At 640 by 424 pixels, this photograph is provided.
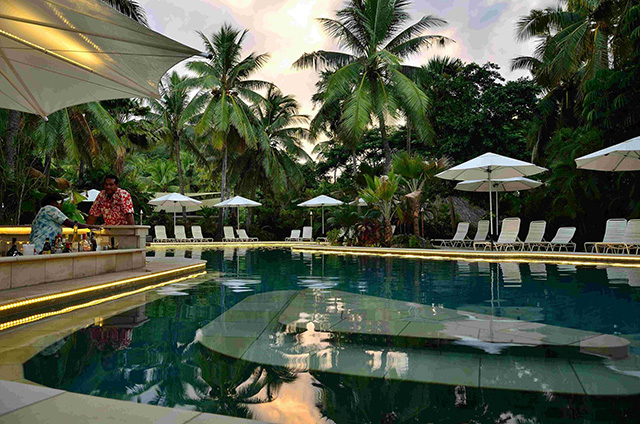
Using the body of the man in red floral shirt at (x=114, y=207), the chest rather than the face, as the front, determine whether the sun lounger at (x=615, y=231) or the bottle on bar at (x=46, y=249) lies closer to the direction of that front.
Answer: the bottle on bar

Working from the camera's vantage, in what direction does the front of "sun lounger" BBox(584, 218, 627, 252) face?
facing the viewer and to the left of the viewer

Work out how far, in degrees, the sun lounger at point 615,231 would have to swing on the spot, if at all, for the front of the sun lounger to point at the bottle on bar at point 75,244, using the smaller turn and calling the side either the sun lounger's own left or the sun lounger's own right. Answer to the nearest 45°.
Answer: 0° — it already faces it

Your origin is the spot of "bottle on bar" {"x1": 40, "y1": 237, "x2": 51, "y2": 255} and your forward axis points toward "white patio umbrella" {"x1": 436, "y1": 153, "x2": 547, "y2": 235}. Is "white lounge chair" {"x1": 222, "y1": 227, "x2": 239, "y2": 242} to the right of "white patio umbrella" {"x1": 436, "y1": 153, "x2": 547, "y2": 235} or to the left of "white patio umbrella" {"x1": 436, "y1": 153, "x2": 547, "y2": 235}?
left

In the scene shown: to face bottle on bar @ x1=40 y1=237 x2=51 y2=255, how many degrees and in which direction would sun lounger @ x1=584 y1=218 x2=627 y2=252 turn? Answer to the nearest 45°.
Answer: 0° — it already faces it

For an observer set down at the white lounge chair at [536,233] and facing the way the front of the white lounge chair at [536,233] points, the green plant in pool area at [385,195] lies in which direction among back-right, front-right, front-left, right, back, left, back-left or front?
front-right

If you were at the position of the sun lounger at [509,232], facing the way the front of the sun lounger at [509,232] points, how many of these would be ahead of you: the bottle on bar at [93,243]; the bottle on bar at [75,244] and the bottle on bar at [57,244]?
3

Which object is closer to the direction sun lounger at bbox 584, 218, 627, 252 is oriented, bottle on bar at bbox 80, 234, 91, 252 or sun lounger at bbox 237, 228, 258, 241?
the bottle on bar

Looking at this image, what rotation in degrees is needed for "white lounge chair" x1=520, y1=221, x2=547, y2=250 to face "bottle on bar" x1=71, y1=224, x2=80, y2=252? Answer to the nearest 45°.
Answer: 0° — it already faces it

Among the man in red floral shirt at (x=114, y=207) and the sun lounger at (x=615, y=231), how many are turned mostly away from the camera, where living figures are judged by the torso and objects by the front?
0

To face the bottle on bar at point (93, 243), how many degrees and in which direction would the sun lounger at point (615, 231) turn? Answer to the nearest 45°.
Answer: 0° — it already faces it
